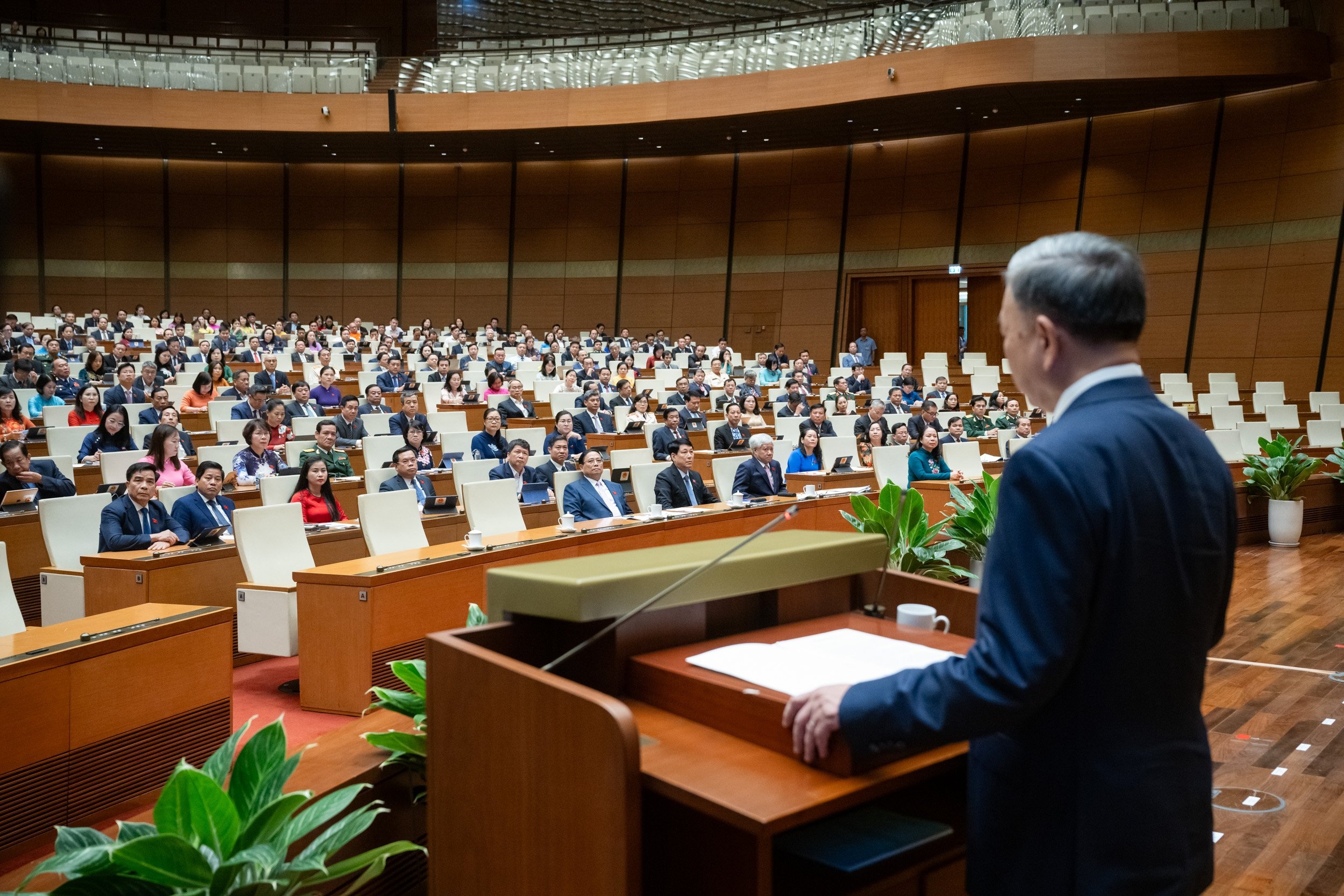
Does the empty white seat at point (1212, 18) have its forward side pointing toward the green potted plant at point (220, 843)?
yes

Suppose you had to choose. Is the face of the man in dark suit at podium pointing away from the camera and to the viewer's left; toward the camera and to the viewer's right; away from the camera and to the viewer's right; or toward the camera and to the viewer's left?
away from the camera and to the viewer's left

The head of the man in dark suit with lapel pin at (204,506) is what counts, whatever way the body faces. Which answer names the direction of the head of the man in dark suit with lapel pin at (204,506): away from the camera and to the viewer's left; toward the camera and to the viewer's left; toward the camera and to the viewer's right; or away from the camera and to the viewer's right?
toward the camera and to the viewer's right

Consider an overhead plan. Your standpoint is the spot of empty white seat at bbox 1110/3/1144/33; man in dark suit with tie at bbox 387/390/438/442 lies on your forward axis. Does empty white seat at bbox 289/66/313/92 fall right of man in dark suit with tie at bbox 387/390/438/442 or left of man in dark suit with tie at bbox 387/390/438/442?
right

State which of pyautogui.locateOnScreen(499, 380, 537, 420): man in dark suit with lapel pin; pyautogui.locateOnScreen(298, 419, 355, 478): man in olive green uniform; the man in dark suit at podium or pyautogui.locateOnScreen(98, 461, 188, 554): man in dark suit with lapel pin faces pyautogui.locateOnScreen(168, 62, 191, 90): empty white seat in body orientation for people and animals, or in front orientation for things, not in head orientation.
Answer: the man in dark suit at podium

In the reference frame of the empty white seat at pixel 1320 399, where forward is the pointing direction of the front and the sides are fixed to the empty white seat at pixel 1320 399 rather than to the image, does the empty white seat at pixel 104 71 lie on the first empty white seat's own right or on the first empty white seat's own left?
on the first empty white seat's own right

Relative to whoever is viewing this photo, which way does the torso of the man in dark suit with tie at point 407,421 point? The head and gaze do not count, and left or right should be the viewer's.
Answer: facing the viewer and to the right of the viewer

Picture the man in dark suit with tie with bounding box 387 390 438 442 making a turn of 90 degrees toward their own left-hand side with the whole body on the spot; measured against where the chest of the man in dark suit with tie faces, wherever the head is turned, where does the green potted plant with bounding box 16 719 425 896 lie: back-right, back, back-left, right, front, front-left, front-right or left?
back-right

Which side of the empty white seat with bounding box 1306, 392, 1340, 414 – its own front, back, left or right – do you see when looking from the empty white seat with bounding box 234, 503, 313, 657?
front

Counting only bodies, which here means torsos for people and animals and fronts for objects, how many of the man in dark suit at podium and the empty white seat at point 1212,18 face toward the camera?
1

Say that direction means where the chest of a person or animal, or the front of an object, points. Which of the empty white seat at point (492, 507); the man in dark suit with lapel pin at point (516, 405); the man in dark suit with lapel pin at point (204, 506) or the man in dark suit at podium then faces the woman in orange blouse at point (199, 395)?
the man in dark suit at podium

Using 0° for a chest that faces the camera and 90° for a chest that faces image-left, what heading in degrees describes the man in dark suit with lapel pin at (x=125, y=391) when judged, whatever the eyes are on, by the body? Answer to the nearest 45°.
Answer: approximately 315°

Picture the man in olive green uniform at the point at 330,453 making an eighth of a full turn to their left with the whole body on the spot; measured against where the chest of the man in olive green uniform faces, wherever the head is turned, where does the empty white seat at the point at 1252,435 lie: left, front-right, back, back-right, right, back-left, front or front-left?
front
